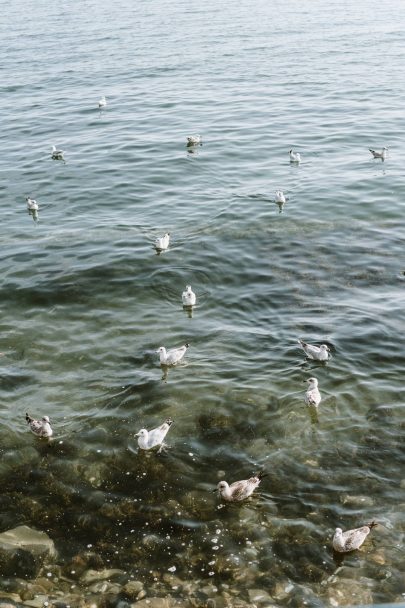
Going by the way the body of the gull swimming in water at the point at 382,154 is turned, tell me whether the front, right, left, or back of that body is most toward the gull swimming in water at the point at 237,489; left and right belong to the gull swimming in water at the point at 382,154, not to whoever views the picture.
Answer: right

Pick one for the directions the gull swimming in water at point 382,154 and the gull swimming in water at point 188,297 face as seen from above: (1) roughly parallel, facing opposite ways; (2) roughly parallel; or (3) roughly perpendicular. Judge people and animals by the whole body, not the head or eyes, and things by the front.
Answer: roughly perpendicular

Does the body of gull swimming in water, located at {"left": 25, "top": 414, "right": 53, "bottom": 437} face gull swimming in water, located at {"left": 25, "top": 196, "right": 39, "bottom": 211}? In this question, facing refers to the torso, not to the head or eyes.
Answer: no

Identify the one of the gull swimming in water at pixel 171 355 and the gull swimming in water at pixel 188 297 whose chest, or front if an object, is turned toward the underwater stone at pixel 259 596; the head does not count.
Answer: the gull swimming in water at pixel 188 297

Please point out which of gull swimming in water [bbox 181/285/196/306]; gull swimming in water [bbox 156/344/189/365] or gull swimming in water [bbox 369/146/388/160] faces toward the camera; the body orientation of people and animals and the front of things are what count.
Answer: gull swimming in water [bbox 181/285/196/306]

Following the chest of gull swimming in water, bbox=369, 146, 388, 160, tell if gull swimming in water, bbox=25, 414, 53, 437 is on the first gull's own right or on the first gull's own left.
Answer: on the first gull's own right

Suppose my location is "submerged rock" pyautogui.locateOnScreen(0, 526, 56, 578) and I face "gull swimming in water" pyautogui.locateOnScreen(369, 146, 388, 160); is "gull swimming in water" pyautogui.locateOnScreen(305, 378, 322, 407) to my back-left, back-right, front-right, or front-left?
front-right
